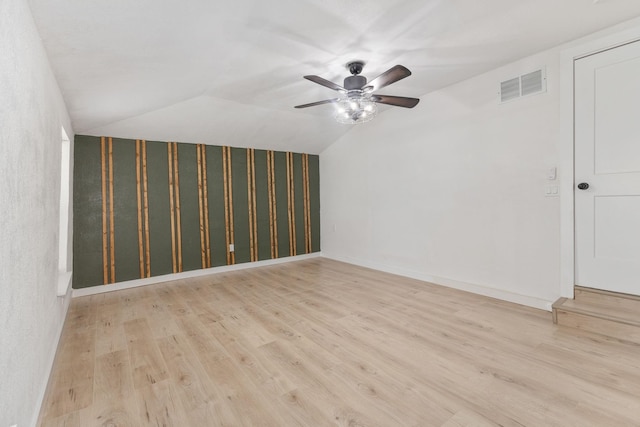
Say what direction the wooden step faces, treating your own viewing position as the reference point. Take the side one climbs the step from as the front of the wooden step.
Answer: facing the viewer and to the left of the viewer
